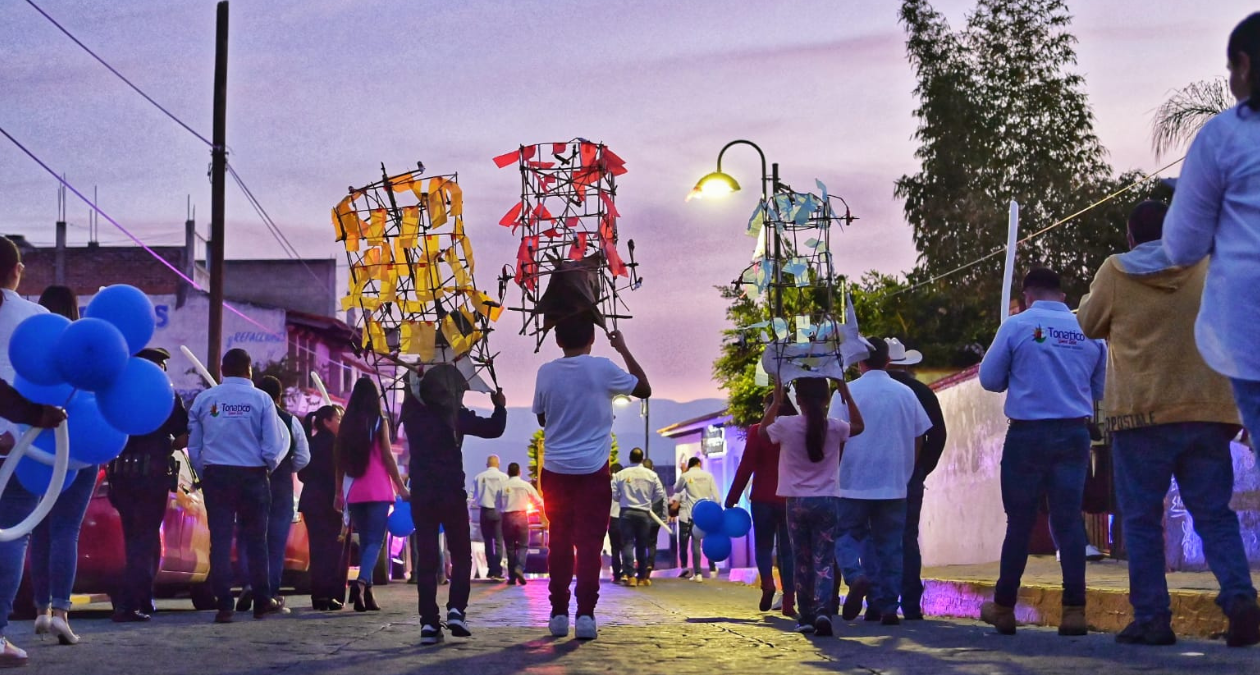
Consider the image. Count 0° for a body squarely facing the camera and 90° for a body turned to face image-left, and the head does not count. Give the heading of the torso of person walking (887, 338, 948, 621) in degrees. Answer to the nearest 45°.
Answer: approximately 180°

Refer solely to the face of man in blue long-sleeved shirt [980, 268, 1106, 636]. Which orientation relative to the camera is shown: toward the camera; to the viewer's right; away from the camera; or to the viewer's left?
away from the camera

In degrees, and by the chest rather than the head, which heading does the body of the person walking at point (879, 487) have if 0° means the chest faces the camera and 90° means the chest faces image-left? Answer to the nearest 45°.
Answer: approximately 180°

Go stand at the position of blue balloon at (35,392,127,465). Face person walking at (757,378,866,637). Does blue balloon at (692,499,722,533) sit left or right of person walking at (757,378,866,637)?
left

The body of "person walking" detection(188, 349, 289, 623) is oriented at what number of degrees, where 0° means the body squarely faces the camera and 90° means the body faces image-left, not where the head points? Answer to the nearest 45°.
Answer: approximately 180°

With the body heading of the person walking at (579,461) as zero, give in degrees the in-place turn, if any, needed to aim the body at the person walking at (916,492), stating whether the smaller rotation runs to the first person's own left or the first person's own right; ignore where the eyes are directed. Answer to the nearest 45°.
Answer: approximately 45° to the first person's own right

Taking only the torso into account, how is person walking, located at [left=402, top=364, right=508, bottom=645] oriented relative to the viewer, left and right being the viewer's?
facing away from the viewer

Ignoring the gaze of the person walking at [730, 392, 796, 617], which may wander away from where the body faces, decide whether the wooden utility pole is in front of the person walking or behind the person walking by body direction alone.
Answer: in front

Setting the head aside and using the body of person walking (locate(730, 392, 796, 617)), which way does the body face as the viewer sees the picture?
away from the camera

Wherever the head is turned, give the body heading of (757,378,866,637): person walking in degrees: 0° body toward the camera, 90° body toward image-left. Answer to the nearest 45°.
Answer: approximately 180°

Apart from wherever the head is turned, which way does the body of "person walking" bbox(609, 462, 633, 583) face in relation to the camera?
away from the camera
